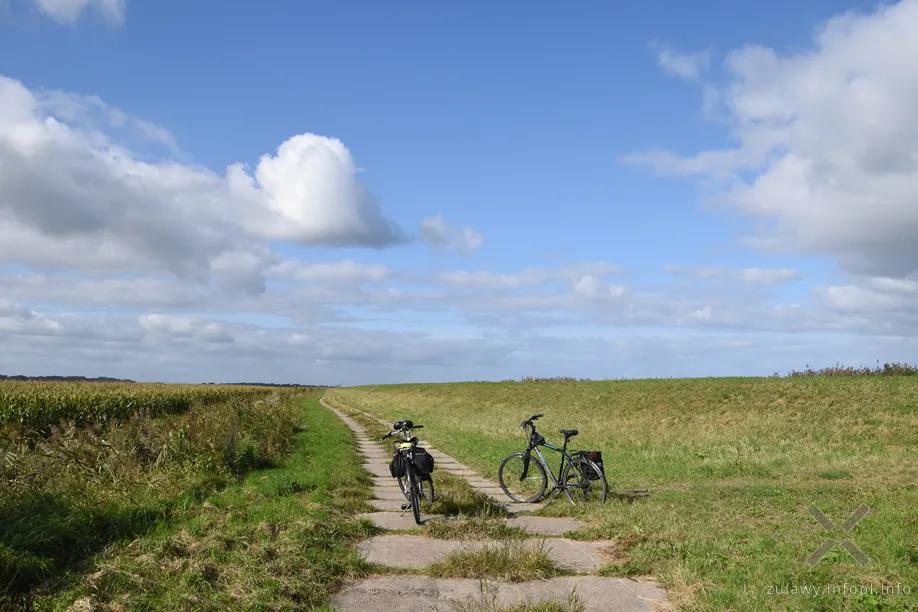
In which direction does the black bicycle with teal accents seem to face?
to the viewer's left

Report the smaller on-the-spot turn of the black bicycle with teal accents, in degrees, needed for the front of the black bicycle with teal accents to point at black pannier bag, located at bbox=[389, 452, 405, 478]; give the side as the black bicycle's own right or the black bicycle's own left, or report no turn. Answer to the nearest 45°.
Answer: approximately 45° to the black bicycle's own left

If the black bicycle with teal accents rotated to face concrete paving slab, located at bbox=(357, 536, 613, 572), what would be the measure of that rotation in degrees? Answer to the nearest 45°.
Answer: approximately 90° to its left

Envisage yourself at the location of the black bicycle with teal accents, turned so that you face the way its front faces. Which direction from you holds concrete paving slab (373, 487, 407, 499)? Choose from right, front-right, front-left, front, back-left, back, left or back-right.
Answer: front

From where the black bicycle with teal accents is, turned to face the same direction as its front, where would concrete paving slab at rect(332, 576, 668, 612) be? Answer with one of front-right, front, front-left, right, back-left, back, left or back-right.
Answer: left

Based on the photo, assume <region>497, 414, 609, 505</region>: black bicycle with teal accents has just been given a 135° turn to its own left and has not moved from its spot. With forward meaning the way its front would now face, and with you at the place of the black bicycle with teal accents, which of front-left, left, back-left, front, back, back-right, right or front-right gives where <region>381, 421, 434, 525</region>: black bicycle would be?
right

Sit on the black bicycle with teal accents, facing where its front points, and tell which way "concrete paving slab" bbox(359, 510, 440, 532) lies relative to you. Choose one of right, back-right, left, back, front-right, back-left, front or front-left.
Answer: front-left

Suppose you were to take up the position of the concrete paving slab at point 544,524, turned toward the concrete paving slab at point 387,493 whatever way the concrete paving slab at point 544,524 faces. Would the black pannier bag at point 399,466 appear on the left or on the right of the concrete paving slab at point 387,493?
left

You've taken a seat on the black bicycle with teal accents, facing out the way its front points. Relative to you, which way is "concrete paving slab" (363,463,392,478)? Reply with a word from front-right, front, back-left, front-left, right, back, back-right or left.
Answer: front-right

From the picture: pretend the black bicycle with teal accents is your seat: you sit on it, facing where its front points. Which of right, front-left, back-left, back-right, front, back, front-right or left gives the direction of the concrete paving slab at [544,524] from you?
left

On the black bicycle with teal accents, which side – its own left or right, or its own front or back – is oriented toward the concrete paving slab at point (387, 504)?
front
